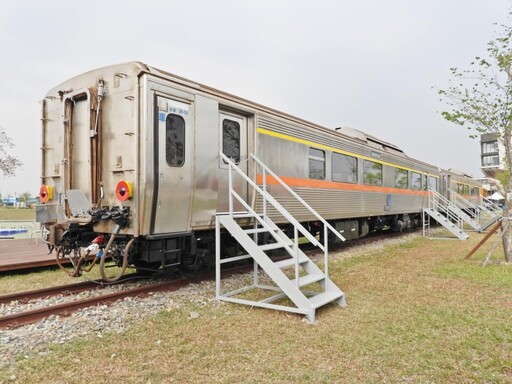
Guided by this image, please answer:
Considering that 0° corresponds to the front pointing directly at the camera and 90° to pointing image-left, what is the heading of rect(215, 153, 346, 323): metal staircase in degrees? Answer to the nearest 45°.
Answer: approximately 315°

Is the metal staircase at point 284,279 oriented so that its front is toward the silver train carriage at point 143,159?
no

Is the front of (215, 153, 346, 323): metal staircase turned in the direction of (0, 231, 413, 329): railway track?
no
